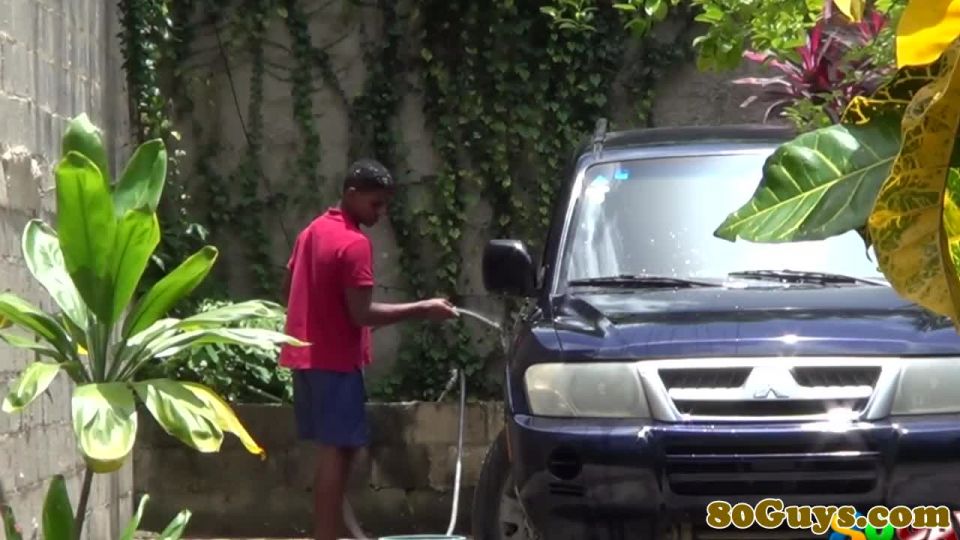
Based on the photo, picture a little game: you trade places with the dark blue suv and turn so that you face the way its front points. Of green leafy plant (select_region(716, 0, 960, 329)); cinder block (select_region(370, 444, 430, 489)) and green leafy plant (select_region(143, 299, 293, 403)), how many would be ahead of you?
1

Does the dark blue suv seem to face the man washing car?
no

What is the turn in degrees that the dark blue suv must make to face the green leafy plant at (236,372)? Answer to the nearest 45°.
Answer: approximately 135° to its right

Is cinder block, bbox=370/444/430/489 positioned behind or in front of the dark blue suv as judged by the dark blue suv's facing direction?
behind

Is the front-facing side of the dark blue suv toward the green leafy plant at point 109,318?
no

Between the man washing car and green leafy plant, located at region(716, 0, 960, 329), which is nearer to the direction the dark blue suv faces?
the green leafy plant

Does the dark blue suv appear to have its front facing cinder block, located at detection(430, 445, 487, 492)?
no

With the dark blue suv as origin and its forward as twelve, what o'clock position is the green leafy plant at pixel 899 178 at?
The green leafy plant is roughly at 12 o'clock from the dark blue suv.

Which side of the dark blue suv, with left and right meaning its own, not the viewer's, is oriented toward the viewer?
front

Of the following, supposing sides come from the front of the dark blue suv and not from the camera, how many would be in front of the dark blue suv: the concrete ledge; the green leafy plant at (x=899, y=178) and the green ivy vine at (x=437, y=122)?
1

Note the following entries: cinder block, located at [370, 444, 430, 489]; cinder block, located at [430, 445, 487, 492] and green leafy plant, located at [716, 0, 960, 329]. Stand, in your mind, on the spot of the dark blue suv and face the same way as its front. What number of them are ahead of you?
1

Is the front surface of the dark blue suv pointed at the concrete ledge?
no
